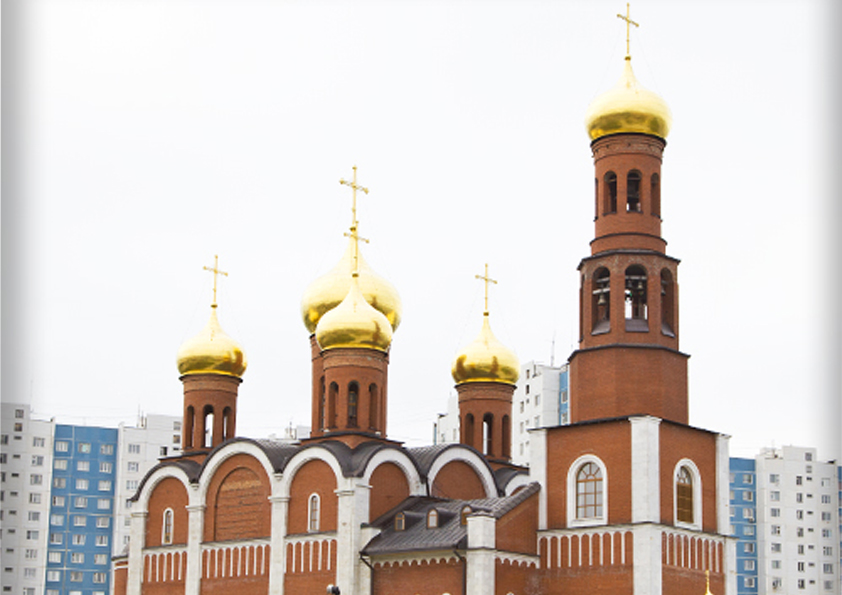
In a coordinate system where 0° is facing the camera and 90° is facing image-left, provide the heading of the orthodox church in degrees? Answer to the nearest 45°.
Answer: approximately 315°
